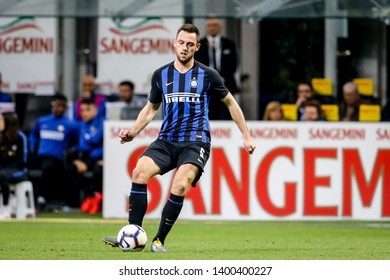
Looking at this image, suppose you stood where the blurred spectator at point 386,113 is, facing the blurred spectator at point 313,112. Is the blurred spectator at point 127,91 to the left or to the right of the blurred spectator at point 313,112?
right

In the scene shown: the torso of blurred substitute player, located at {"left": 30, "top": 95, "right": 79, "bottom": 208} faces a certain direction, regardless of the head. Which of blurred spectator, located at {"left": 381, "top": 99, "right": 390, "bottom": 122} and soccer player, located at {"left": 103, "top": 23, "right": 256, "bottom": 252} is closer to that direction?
the soccer player

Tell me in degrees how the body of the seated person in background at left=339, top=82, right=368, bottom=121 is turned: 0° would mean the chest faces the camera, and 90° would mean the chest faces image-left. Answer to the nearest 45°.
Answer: approximately 0°

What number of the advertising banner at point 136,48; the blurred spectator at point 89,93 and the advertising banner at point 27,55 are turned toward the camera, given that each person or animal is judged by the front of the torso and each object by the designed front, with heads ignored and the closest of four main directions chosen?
3

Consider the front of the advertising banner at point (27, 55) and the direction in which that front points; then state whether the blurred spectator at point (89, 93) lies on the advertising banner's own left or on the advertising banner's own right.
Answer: on the advertising banner's own left

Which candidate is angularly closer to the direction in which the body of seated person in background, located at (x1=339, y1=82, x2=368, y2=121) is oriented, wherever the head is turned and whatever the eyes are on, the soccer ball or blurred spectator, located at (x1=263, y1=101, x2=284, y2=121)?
the soccer ball
